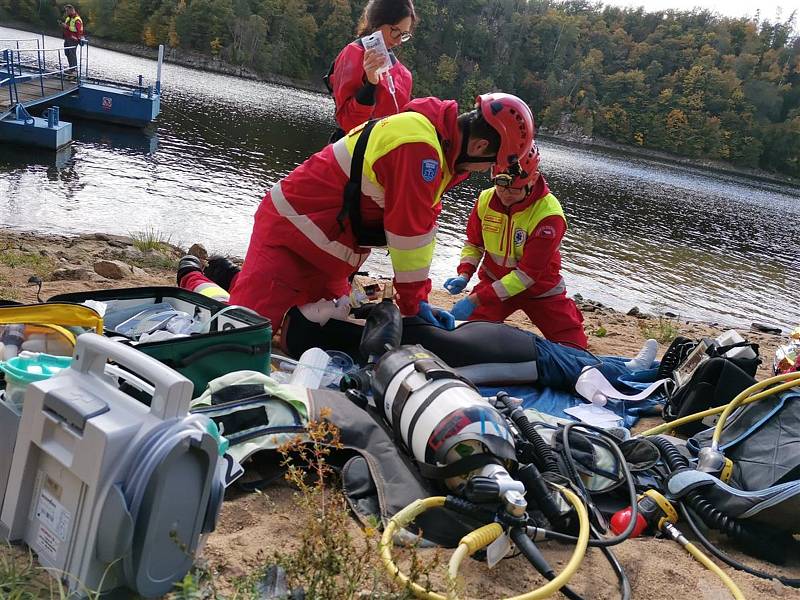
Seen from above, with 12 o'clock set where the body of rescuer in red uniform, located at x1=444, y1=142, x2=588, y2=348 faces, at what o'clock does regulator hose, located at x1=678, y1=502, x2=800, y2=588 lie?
The regulator hose is roughly at 10 o'clock from the rescuer in red uniform.

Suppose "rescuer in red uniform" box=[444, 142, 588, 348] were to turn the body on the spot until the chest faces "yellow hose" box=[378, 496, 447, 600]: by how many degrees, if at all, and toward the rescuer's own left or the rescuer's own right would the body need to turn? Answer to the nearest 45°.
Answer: approximately 45° to the rescuer's own left

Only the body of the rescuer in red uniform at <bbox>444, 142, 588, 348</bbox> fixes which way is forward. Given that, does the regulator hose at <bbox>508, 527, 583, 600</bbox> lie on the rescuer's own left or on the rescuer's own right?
on the rescuer's own left

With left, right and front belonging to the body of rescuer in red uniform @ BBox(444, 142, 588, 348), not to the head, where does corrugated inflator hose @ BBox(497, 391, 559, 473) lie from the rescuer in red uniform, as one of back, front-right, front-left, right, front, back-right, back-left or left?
front-left

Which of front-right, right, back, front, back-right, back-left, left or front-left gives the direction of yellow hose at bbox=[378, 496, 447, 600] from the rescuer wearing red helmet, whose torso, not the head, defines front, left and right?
right

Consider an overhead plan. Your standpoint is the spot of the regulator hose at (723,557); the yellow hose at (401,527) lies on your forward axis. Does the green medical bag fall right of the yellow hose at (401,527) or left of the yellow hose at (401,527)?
right

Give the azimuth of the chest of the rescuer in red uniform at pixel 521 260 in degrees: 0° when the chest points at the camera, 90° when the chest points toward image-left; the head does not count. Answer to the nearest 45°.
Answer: approximately 45°

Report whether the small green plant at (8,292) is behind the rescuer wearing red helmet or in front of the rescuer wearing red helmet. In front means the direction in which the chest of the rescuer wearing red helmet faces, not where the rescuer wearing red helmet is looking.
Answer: behind

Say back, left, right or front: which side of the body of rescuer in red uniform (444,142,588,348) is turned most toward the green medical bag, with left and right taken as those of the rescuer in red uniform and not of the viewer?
front

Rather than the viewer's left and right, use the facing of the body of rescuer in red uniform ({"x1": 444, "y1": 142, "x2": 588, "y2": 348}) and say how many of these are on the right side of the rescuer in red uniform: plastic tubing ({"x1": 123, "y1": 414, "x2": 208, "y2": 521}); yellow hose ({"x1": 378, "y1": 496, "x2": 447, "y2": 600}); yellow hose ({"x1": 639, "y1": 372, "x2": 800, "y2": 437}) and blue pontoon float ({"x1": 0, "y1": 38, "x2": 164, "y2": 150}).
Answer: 1

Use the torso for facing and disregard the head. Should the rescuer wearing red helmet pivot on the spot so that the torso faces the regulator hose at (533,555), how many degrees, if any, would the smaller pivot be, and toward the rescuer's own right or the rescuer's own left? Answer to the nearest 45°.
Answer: approximately 90° to the rescuer's own right

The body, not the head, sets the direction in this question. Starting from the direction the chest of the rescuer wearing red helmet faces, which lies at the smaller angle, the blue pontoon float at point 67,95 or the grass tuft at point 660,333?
the grass tuft

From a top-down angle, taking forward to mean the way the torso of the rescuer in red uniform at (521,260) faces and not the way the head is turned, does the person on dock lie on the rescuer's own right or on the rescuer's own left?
on the rescuer's own right

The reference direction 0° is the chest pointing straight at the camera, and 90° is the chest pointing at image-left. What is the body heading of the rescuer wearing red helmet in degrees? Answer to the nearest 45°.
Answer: approximately 270°

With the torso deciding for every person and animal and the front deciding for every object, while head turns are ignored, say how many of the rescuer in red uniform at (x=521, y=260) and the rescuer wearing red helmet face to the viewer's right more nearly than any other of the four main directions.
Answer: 1
